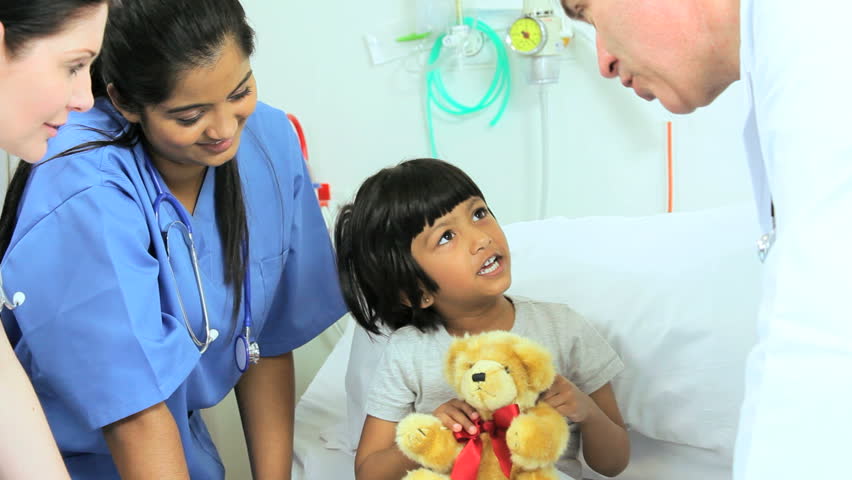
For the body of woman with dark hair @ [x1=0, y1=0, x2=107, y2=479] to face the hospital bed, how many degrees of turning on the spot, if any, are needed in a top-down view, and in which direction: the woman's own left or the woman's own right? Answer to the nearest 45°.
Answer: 0° — they already face it

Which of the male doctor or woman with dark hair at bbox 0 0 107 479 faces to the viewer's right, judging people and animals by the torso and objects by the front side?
the woman with dark hair

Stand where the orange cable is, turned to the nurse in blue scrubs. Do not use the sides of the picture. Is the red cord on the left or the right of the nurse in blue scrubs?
right

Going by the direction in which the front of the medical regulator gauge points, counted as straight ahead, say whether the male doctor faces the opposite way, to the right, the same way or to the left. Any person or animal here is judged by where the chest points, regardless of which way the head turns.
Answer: to the right

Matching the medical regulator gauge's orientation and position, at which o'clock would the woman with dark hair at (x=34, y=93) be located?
The woman with dark hair is roughly at 1 o'clock from the medical regulator gauge.

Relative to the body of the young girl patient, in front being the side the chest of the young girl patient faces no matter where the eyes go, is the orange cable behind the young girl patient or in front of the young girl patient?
behind

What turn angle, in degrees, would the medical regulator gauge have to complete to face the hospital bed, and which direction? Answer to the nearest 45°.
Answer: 0° — it already faces it

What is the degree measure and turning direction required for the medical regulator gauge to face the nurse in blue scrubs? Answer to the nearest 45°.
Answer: approximately 45° to its right

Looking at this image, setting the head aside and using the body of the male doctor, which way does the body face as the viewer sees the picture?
to the viewer's left

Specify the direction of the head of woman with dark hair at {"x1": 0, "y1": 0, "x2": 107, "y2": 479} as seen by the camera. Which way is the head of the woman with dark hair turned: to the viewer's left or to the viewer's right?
to the viewer's right
